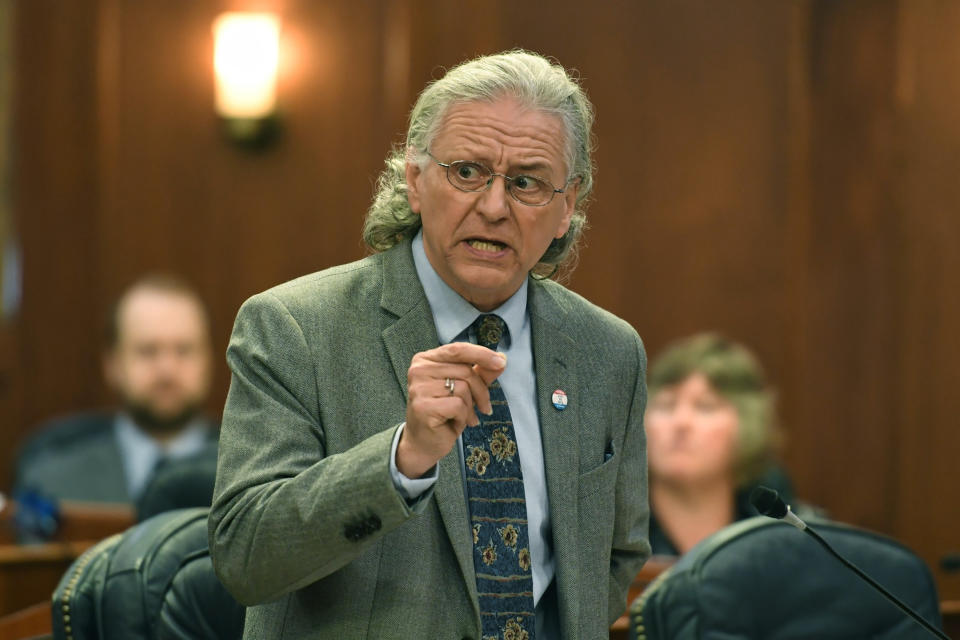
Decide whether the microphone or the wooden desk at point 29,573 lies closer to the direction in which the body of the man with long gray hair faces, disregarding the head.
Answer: the microphone

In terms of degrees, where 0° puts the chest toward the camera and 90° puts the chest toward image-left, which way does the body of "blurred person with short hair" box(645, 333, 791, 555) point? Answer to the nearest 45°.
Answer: approximately 45°

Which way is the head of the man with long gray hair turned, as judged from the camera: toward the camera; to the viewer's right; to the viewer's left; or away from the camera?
toward the camera

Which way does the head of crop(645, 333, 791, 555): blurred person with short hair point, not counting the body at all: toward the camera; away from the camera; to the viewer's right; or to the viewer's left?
toward the camera

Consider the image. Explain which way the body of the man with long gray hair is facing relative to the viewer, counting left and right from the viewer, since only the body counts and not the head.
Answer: facing the viewer and to the right of the viewer

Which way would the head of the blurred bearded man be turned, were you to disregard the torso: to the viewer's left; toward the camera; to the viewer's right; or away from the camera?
toward the camera

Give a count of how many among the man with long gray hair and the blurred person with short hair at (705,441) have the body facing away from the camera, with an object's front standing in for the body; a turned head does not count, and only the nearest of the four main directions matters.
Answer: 0

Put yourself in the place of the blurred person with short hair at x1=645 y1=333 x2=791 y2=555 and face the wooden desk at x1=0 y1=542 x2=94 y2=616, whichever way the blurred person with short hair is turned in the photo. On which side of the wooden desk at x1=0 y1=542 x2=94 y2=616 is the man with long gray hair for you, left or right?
left
